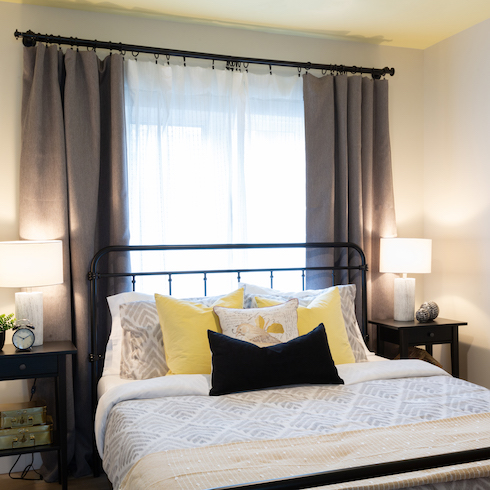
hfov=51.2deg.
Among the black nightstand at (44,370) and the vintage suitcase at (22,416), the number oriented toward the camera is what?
2

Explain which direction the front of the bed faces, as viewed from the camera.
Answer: facing the viewer and to the right of the viewer

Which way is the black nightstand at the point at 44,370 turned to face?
toward the camera

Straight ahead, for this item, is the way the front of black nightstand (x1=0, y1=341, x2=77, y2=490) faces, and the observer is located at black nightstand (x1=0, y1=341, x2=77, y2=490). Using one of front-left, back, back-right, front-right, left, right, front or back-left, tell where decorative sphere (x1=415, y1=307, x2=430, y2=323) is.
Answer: left

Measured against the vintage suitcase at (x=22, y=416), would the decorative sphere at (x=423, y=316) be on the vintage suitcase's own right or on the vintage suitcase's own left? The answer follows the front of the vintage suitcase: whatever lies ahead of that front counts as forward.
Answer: on the vintage suitcase's own left

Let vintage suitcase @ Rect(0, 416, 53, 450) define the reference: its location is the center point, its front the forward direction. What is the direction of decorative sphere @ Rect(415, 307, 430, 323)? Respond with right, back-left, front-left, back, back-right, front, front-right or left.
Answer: left

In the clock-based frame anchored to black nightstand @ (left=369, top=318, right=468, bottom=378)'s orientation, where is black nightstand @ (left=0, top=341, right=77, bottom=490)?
black nightstand @ (left=0, top=341, right=77, bottom=490) is roughly at 3 o'clock from black nightstand @ (left=369, top=318, right=468, bottom=378).

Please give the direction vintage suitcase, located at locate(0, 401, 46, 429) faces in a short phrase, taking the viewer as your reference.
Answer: facing the viewer

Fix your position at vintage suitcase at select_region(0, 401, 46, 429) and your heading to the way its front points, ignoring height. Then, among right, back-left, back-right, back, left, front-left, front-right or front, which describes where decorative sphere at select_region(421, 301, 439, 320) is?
left

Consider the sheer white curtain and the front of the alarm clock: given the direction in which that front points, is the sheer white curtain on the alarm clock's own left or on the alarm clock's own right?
on the alarm clock's own left
